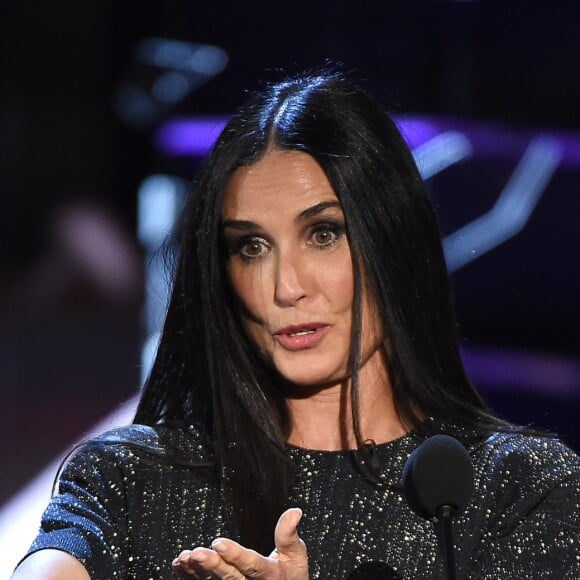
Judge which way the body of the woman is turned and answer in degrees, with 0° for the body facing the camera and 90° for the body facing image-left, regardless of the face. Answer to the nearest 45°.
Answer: approximately 0°
